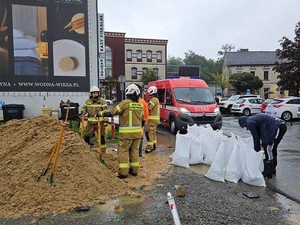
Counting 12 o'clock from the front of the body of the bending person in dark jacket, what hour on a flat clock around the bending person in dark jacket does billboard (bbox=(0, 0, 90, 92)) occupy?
The billboard is roughly at 1 o'clock from the bending person in dark jacket.

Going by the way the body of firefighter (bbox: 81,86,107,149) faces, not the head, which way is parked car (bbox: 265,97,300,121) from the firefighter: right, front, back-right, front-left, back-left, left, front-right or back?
back-left

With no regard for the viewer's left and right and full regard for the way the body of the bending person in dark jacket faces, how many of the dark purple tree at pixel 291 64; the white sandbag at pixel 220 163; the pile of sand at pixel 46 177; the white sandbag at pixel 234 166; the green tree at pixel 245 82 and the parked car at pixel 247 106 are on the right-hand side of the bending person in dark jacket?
3

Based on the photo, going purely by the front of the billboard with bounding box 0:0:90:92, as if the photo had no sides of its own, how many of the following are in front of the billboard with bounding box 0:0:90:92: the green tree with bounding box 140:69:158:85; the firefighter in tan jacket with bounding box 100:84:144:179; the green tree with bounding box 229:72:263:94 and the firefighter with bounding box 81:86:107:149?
2

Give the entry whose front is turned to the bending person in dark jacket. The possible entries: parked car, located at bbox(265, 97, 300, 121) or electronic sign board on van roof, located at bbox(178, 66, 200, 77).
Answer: the electronic sign board on van roof

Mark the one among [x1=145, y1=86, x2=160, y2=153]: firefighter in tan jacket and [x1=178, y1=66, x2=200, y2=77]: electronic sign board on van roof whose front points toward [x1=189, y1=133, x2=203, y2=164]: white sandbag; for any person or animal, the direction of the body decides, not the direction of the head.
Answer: the electronic sign board on van roof

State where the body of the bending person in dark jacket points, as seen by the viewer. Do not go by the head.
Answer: to the viewer's left

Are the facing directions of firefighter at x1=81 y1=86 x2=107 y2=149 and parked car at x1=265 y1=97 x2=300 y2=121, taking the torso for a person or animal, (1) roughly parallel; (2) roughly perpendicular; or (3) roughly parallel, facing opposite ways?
roughly perpendicular

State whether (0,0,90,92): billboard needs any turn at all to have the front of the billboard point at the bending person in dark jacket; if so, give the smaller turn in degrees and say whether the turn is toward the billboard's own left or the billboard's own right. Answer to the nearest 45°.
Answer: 0° — it already faces them

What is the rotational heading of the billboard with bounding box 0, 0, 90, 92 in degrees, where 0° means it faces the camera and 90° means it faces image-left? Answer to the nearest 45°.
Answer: approximately 0°

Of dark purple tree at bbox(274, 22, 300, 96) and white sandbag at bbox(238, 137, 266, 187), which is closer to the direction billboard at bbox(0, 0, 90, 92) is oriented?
the white sandbag
